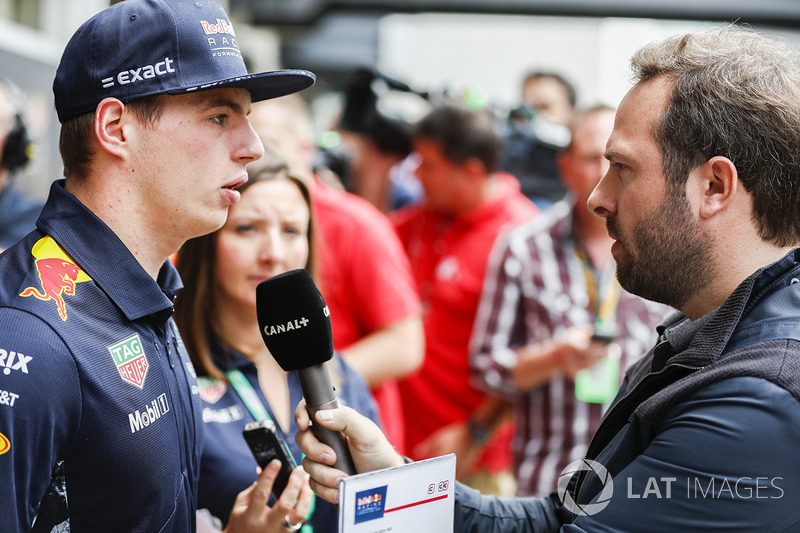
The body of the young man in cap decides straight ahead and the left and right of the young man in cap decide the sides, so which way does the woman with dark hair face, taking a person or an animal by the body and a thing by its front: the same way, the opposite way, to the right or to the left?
to the right

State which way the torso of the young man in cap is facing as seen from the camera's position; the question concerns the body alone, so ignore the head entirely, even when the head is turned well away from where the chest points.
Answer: to the viewer's right

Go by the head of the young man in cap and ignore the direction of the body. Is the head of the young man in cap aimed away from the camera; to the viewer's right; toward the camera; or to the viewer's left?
to the viewer's right

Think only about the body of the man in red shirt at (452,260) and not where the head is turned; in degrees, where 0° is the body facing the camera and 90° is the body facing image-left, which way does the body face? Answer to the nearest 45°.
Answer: approximately 45°

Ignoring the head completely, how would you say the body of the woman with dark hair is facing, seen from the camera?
toward the camera

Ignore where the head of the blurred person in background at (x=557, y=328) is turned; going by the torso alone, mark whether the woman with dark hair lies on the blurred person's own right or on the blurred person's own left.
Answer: on the blurred person's own right

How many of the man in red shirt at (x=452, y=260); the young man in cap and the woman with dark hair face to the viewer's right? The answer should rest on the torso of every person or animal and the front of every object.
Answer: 1

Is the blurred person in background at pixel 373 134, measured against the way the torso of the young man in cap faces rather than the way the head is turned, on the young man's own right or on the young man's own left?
on the young man's own left

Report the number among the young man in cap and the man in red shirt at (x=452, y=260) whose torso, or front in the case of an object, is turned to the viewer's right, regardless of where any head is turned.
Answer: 1

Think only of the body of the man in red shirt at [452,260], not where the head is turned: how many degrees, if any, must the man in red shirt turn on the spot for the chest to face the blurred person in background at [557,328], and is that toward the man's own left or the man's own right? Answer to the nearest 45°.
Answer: approximately 90° to the man's own left

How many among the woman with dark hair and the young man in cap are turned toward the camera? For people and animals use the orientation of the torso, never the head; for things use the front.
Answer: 1
